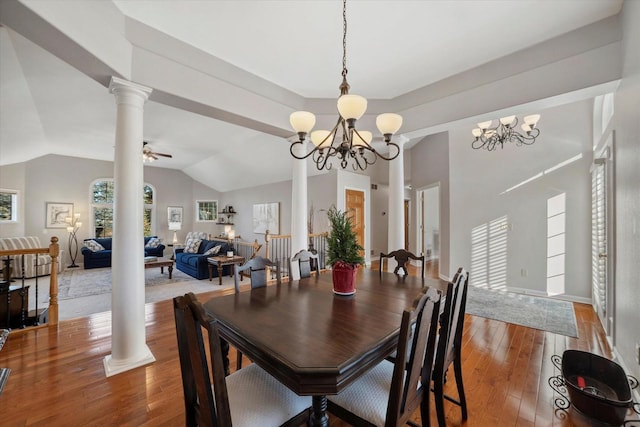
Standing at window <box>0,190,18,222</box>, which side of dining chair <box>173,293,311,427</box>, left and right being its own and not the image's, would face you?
left

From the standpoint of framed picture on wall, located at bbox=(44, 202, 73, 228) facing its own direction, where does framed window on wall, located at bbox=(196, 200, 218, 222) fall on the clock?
framed window on wall, located at bbox=(196, 200, 218, 222) is roughly at 9 o'clock from framed picture on wall, located at bbox=(44, 202, 73, 228).

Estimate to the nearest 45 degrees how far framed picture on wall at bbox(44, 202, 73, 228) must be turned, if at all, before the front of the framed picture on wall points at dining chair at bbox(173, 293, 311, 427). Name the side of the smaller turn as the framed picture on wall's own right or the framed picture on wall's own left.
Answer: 0° — it already faces it

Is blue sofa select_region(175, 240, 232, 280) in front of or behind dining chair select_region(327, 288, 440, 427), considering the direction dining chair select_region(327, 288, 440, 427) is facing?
in front

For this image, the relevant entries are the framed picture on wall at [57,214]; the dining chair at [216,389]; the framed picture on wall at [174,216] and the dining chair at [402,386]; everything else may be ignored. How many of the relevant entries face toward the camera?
2

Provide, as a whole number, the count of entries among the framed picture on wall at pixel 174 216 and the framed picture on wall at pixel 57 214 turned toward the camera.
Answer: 2

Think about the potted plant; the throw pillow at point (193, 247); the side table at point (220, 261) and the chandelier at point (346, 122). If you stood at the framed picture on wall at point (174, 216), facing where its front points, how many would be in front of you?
4

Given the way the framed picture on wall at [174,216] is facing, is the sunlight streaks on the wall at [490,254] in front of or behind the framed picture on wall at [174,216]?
in front
